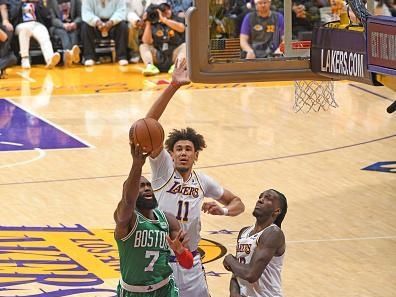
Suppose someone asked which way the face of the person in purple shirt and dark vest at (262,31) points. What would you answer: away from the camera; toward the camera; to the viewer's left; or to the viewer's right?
toward the camera

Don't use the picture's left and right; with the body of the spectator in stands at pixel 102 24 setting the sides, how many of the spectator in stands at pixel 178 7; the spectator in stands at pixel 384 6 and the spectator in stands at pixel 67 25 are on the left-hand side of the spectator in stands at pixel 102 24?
2

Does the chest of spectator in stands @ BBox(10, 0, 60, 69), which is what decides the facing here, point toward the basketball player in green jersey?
yes

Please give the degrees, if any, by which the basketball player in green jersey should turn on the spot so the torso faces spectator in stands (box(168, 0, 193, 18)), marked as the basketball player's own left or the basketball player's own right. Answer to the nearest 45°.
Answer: approximately 135° to the basketball player's own left

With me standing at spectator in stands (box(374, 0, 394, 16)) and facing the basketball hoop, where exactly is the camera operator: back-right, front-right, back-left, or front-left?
front-right

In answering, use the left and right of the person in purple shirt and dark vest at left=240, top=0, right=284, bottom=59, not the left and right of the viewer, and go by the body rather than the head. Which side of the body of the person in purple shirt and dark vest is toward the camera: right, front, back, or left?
front

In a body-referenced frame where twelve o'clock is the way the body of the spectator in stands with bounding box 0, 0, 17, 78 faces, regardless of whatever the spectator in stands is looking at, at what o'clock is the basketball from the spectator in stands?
The basketball is roughly at 12 o'clock from the spectator in stands.

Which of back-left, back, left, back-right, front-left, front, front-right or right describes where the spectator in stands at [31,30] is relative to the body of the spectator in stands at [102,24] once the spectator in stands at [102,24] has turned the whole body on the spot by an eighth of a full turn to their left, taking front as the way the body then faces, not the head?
back-right

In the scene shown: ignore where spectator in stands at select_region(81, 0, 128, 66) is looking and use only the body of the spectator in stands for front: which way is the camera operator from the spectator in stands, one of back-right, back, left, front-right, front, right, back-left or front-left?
front-left

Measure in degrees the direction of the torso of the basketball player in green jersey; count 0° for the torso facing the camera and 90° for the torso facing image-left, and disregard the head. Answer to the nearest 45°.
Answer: approximately 315°

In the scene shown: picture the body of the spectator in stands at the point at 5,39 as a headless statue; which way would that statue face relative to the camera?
toward the camera

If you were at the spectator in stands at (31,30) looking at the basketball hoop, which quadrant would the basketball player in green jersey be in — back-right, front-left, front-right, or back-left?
front-right

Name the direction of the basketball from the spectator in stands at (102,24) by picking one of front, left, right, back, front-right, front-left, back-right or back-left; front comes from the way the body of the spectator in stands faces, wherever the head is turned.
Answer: front

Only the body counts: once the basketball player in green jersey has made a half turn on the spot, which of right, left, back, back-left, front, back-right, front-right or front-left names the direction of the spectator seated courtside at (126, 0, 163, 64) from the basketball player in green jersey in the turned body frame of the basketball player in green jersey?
front-right

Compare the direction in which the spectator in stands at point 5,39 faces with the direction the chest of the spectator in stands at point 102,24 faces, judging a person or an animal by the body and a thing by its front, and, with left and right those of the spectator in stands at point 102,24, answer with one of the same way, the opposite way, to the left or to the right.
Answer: the same way
